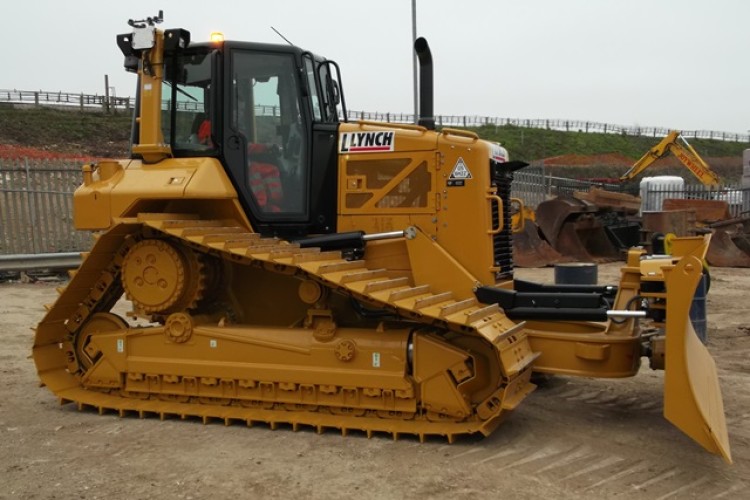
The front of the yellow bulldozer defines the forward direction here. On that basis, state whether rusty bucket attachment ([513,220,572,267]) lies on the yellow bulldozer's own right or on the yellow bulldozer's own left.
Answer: on the yellow bulldozer's own left

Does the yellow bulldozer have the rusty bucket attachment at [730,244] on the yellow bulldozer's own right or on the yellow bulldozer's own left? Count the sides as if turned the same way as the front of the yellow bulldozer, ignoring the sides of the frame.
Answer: on the yellow bulldozer's own left

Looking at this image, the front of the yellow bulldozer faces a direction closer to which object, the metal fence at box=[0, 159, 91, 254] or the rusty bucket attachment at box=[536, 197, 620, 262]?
the rusty bucket attachment

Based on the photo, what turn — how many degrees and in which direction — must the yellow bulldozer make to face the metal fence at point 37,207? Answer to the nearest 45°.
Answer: approximately 135° to its left

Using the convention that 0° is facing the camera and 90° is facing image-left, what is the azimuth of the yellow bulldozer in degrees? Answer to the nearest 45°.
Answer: approximately 270°

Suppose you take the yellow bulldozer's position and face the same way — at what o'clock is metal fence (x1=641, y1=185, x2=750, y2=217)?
The metal fence is roughly at 10 o'clock from the yellow bulldozer.

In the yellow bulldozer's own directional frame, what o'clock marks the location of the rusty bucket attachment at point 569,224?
The rusty bucket attachment is roughly at 10 o'clock from the yellow bulldozer.
